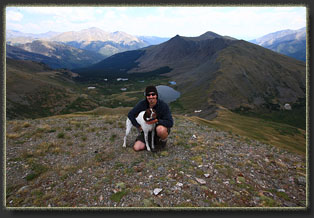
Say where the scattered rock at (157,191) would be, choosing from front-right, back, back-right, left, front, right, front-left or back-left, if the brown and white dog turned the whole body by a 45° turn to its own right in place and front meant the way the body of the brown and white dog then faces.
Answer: front

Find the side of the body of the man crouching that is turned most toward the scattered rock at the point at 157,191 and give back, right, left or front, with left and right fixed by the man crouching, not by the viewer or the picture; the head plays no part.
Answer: front

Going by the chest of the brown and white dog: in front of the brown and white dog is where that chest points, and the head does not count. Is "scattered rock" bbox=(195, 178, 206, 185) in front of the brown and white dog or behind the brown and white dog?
in front

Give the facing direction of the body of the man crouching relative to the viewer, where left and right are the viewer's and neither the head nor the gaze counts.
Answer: facing the viewer

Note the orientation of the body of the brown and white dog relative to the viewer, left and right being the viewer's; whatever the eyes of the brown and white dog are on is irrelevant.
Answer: facing the viewer and to the right of the viewer
